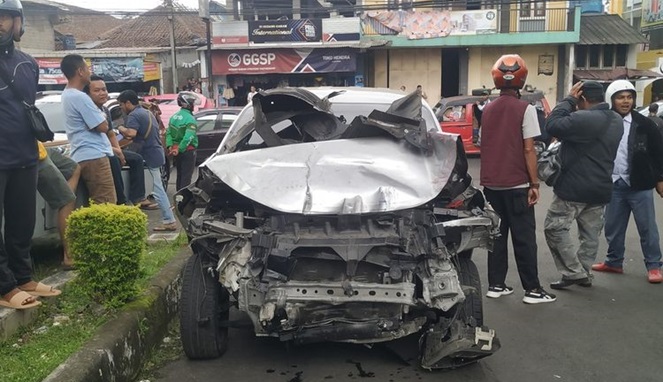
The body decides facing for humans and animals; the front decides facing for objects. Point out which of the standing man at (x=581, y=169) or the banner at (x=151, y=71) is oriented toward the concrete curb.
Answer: the banner

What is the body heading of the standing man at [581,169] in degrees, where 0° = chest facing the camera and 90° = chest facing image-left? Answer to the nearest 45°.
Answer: approximately 135°

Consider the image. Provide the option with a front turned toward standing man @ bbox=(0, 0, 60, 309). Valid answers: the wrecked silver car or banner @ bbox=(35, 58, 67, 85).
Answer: the banner

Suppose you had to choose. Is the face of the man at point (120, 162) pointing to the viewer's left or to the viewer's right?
to the viewer's right

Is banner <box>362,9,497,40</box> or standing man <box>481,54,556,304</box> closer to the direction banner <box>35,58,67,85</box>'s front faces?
the standing man

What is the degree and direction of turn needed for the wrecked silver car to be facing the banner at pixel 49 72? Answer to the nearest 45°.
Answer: approximately 135° to its right

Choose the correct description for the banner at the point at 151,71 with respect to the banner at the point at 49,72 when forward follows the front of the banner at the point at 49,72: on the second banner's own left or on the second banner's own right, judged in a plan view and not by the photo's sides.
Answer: on the second banner's own left

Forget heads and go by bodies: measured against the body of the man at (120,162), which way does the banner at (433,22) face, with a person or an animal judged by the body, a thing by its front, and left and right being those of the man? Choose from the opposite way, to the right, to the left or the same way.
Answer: to the right

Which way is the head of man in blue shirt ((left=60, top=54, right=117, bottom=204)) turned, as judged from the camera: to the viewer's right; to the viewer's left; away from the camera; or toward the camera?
to the viewer's right

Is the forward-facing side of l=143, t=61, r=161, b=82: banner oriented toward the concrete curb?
yes

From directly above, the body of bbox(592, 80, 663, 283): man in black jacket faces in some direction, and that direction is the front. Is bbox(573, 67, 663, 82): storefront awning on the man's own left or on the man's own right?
on the man's own right

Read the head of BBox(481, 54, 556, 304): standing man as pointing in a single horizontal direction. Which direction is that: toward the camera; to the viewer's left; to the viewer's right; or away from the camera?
away from the camera
